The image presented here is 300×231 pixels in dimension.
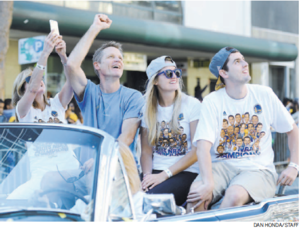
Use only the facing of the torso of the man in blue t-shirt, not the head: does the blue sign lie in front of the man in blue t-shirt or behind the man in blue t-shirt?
behind

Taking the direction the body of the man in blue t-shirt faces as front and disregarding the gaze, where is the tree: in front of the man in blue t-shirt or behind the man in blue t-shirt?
behind

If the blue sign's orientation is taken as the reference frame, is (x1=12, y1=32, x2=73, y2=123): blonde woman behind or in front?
in front

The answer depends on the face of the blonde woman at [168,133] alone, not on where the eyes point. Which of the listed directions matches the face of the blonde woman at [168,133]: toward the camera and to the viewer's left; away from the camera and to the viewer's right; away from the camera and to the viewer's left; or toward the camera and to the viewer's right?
toward the camera and to the viewer's right

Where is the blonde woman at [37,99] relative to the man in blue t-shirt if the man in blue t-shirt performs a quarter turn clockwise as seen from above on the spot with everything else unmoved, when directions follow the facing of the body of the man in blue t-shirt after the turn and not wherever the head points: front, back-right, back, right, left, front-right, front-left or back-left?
front-right

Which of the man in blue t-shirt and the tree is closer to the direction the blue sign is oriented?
the man in blue t-shirt

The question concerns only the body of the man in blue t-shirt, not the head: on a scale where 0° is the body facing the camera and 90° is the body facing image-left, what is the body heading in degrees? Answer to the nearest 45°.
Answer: approximately 0°

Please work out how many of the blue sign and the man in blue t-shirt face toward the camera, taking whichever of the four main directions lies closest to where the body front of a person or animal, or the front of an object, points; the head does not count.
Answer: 2

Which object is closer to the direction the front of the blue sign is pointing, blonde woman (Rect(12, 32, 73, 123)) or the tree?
the blonde woman

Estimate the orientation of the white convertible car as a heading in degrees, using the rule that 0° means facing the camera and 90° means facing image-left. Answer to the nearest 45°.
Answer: approximately 45°
